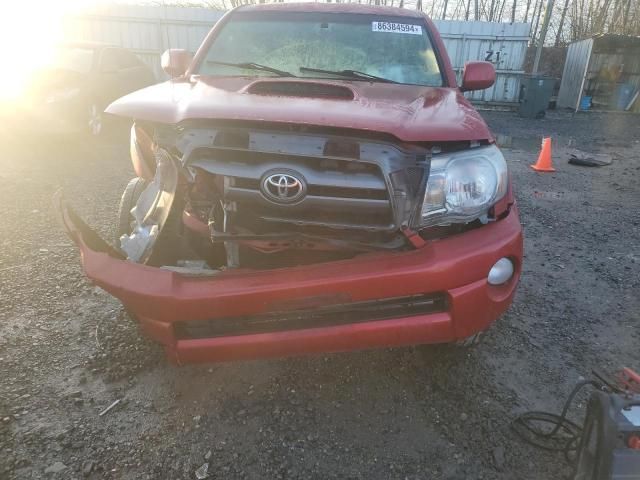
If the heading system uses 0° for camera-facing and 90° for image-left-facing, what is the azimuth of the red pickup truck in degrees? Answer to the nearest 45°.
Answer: approximately 0°

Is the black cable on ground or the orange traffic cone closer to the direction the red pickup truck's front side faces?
the black cable on ground

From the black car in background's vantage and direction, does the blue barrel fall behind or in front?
behind

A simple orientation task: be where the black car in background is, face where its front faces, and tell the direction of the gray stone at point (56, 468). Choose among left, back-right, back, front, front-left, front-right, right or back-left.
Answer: front-left

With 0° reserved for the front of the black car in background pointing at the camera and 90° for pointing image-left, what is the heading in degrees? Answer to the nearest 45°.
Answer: approximately 45°
